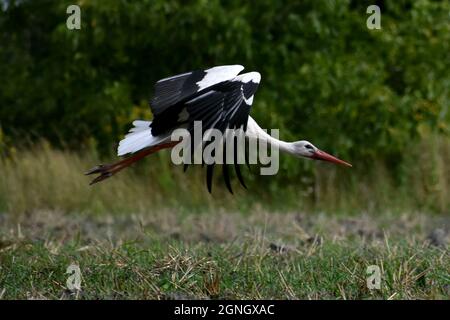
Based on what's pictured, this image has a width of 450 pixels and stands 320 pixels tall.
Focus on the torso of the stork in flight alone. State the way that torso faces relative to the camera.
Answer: to the viewer's right
